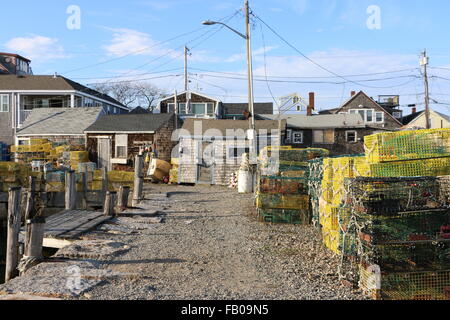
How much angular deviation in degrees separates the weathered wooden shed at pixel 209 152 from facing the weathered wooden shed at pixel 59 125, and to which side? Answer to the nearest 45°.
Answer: approximately 135° to its right

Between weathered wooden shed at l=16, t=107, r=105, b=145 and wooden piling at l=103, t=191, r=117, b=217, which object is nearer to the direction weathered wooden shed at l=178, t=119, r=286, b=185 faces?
the wooden piling

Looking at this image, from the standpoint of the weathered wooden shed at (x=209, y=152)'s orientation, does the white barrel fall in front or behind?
in front

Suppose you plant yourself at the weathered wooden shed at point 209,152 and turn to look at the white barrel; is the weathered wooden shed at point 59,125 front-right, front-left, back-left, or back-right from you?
back-right

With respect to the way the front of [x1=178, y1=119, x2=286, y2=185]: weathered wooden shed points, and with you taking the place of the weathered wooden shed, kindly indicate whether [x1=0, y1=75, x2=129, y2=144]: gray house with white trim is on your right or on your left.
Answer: on your right

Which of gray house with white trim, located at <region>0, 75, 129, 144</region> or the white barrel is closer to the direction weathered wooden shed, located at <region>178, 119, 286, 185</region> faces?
the white barrel

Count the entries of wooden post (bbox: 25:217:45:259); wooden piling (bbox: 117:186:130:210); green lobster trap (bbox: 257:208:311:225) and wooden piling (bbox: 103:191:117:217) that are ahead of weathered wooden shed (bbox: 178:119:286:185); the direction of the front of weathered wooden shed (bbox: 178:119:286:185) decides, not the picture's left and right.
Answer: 4

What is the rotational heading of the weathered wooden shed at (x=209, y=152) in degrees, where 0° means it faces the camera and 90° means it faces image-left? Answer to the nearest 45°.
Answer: approximately 0°

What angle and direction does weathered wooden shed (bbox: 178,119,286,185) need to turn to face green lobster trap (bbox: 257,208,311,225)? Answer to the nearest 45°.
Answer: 0° — it already faces it

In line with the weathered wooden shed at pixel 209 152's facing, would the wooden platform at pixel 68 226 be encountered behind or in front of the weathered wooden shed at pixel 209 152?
in front

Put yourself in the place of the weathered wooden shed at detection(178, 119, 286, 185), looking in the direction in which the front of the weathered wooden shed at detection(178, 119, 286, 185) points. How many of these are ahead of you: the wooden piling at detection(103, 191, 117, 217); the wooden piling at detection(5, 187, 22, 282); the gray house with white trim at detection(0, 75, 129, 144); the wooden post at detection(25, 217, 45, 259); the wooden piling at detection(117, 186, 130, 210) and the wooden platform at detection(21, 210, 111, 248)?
5

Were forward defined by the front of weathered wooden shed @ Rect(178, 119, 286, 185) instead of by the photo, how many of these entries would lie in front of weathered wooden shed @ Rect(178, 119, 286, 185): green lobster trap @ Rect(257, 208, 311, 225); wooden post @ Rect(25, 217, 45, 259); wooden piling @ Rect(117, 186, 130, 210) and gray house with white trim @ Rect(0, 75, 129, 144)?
3

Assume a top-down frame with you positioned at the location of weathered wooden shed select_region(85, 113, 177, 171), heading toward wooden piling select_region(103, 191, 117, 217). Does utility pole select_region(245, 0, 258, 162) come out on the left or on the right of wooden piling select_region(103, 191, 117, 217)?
left

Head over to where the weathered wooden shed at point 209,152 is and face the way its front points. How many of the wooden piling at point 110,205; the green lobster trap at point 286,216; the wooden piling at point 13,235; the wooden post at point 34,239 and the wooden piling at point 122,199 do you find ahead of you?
5
